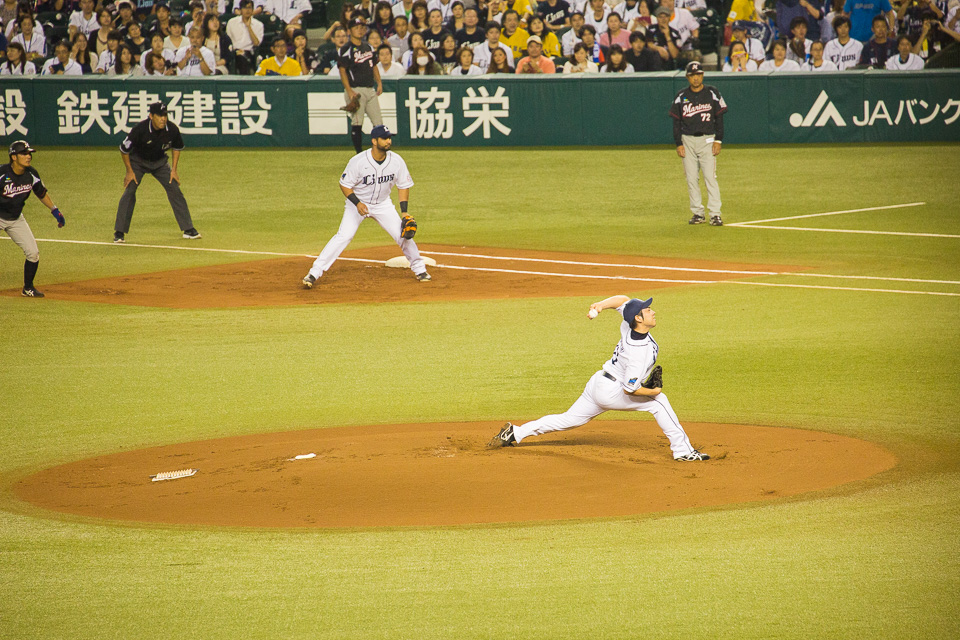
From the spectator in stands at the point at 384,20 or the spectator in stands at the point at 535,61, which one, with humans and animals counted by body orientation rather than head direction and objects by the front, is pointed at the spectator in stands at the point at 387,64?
the spectator in stands at the point at 384,20

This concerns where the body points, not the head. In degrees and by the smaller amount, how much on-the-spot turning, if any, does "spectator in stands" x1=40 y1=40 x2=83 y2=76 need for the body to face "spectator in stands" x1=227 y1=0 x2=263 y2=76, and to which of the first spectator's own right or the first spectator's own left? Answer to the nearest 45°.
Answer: approximately 45° to the first spectator's own left

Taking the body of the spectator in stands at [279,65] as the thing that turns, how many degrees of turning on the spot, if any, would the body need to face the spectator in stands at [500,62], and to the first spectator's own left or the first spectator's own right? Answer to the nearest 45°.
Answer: approximately 90° to the first spectator's own left

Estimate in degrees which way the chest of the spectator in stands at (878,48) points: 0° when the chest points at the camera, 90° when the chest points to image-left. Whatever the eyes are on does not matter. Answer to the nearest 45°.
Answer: approximately 0°

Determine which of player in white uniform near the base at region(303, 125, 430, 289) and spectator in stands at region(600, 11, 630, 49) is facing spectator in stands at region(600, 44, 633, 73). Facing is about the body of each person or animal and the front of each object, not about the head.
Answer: spectator in stands at region(600, 11, 630, 49)

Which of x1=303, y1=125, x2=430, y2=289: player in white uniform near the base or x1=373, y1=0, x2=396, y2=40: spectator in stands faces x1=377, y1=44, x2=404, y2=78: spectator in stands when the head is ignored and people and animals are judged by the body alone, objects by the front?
x1=373, y1=0, x2=396, y2=40: spectator in stands

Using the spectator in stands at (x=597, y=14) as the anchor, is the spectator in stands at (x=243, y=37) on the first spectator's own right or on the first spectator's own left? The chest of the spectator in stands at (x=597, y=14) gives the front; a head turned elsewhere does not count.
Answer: on the first spectator's own right

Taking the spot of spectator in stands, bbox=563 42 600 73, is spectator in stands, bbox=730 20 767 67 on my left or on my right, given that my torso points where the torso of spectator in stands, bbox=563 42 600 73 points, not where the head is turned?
on my left

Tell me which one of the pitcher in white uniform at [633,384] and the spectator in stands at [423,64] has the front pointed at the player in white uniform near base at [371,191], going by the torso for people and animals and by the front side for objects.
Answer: the spectator in stands
